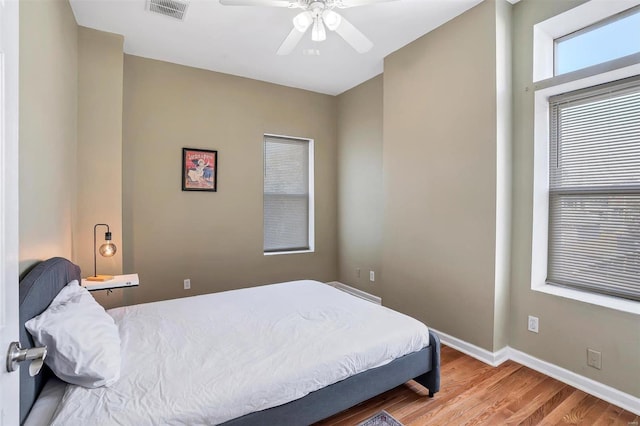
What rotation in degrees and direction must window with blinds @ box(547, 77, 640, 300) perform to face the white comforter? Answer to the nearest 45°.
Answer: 0° — it already faces it

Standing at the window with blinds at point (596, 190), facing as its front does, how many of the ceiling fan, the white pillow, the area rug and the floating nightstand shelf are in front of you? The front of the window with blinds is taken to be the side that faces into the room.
4

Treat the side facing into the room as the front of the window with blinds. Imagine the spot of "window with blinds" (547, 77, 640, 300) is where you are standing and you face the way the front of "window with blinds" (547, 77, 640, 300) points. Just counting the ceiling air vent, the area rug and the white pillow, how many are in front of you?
3

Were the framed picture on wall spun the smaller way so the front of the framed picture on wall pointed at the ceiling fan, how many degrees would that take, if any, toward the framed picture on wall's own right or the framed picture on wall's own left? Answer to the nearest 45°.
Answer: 0° — it already faces it

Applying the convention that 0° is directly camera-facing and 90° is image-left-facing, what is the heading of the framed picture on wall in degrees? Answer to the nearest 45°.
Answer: approximately 0°

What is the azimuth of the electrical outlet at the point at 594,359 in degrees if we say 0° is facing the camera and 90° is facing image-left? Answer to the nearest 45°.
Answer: approximately 45°
